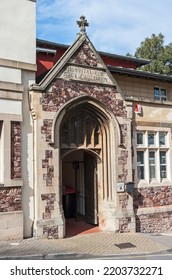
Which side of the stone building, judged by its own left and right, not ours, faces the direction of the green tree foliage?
back

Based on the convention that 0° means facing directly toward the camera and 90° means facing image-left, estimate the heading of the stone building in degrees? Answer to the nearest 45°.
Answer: approximately 0°
